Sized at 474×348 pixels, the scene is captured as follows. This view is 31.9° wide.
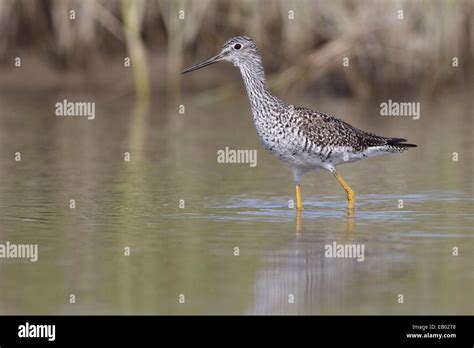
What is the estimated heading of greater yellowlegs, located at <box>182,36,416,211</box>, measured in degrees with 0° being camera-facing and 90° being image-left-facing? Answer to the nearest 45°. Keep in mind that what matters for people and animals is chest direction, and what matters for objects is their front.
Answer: approximately 90°
